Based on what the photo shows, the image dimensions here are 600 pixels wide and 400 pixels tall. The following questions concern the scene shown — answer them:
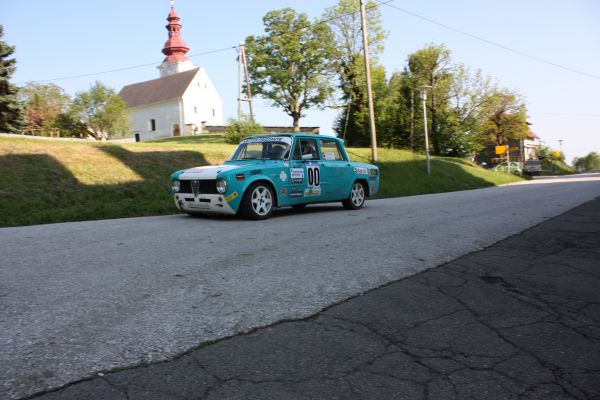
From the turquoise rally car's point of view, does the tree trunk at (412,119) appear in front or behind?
behind

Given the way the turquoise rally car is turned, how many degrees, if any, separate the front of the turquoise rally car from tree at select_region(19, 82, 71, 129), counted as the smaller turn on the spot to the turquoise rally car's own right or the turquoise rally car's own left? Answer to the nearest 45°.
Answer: approximately 90° to the turquoise rally car's own right

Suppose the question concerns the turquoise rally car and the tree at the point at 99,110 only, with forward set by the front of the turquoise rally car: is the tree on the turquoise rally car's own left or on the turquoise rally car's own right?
on the turquoise rally car's own right

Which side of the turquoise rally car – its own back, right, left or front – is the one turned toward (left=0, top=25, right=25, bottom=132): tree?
right

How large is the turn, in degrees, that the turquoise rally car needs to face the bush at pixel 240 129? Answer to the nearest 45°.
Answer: approximately 135° to its right

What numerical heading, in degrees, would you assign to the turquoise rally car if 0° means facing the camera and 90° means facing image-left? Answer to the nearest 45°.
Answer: approximately 45°

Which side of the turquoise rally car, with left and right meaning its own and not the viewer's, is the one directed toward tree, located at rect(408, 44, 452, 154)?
back
